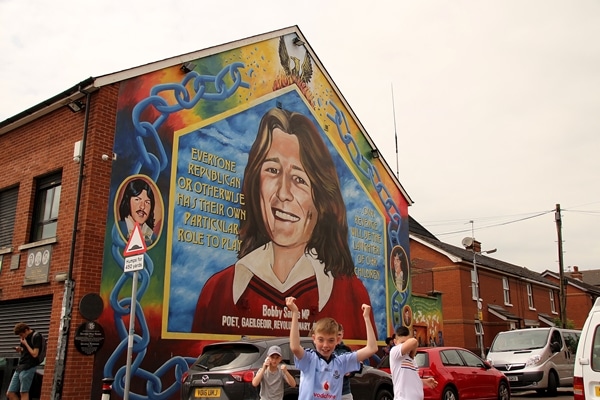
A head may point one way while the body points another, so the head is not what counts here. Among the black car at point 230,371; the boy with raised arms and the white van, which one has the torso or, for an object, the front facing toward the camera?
the boy with raised arms

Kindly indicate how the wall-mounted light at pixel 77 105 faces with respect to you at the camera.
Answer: facing the viewer and to the left of the viewer

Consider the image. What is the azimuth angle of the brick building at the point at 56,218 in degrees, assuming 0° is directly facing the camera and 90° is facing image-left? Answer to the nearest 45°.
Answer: approximately 45°

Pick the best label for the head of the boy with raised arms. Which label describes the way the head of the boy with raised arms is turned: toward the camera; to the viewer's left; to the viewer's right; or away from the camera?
toward the camera

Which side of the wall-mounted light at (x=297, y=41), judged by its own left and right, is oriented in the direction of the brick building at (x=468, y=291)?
left

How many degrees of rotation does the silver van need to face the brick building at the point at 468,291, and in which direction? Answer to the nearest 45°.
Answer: approximately 135° to its right

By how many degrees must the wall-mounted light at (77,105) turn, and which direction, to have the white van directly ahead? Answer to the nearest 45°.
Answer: approximately 90° to its left

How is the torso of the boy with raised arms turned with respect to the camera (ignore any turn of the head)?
toward the camera

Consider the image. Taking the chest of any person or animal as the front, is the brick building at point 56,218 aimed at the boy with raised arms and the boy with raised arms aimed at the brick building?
no

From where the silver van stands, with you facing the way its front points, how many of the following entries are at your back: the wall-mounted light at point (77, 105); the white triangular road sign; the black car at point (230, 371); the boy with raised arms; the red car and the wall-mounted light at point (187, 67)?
0
